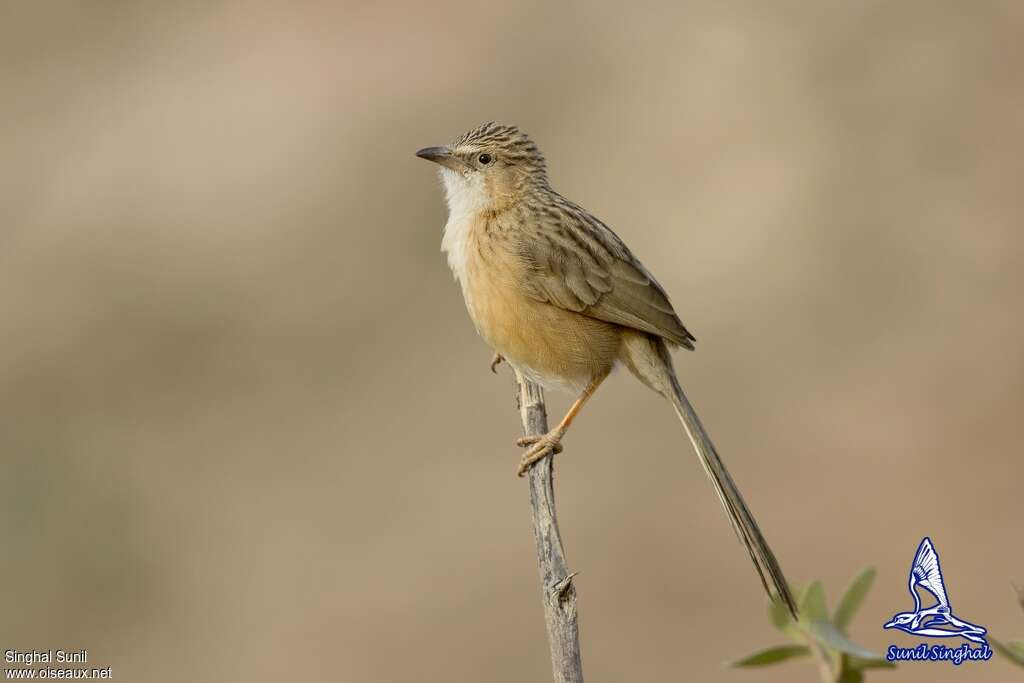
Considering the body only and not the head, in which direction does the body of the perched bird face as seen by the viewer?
to the viewer's left
